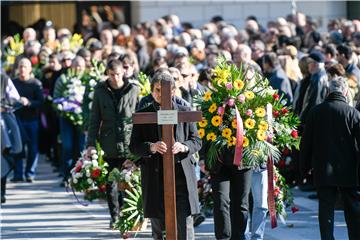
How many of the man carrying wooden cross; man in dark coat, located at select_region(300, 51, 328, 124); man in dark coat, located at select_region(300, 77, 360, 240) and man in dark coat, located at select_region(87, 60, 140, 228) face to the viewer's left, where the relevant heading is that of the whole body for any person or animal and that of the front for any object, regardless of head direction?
1

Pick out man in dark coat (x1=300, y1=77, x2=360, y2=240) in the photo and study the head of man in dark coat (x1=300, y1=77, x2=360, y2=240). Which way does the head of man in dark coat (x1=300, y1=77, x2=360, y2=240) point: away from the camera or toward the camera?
away from the camera

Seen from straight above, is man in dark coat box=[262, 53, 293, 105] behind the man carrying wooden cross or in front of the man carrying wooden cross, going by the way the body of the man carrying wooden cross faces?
behind

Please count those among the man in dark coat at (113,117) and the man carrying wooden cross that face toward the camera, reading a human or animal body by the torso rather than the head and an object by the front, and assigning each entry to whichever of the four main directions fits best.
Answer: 2

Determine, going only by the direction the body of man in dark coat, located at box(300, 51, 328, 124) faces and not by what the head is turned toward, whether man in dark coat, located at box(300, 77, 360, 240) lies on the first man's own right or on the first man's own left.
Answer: on the first man's own left

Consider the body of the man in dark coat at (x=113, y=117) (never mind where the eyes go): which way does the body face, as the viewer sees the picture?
toward the camera

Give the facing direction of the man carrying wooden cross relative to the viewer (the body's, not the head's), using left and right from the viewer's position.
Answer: facing the viewer
